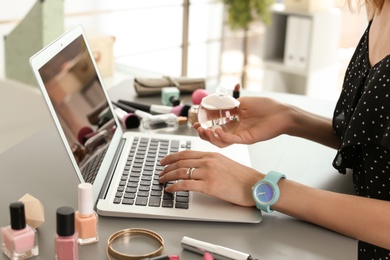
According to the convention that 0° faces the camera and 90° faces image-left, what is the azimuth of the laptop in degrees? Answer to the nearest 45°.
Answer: approximately 270°

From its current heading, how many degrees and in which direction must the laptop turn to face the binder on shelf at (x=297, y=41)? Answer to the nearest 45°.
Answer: approximately 45° to its left

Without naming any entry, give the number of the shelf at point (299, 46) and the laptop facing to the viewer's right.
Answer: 1

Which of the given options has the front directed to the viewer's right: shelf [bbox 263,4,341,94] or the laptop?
the laptop
